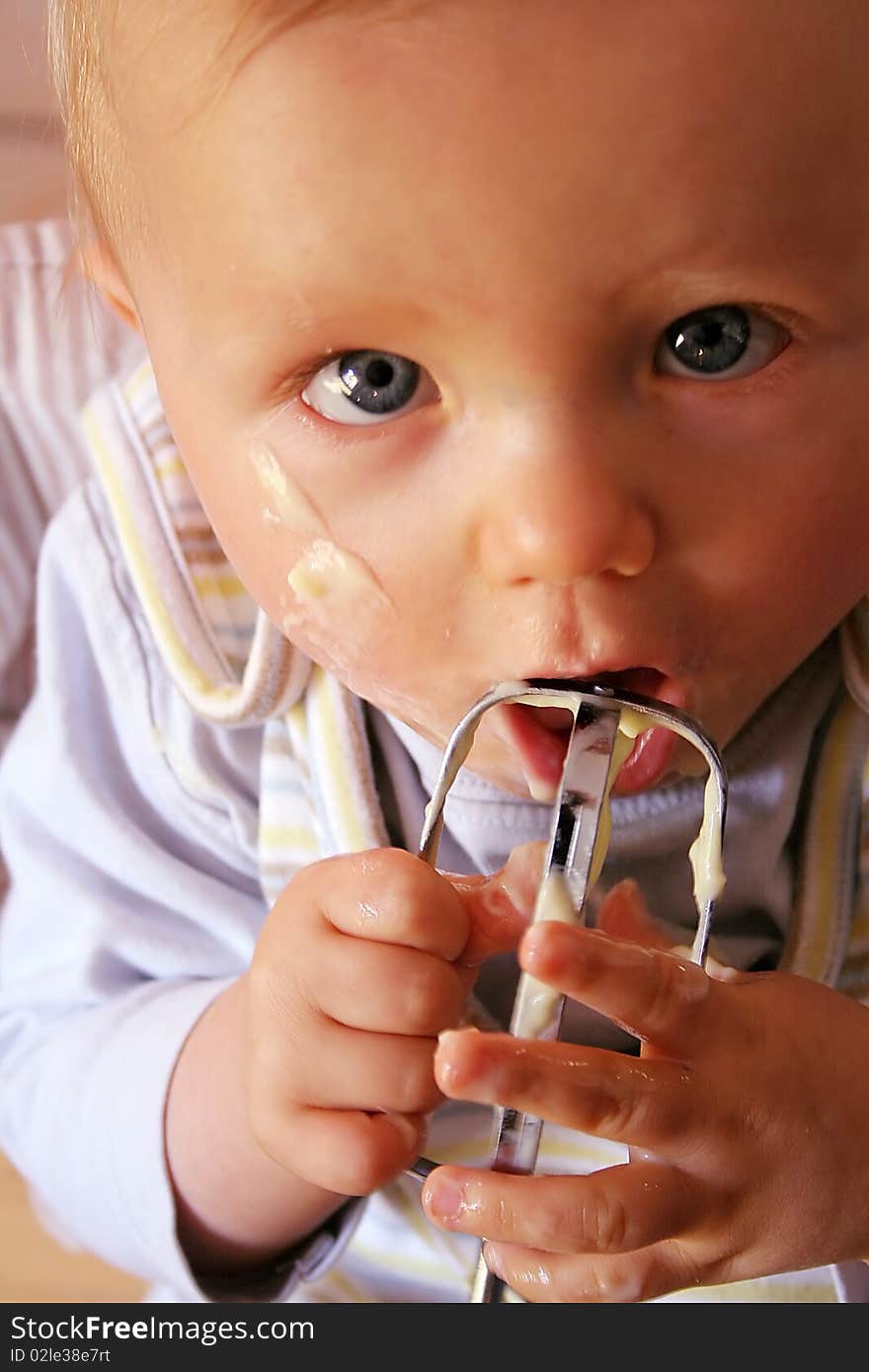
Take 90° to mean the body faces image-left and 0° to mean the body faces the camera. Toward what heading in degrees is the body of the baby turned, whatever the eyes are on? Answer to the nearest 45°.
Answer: approximately 0°
